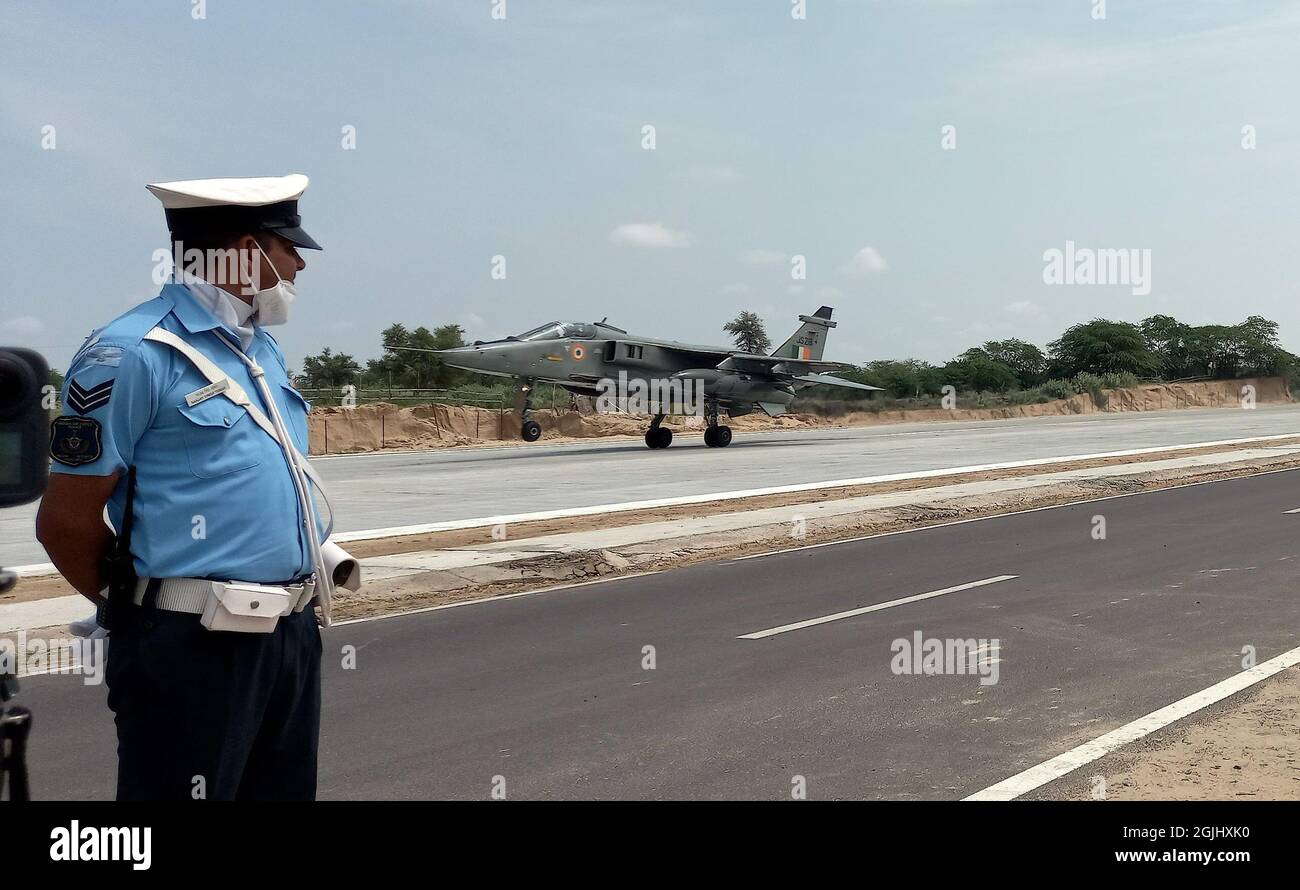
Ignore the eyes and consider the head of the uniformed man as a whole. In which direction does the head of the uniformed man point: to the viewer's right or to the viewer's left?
to the viewer's right

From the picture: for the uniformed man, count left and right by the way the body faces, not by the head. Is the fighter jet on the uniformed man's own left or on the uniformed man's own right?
on the uniformed man's own left

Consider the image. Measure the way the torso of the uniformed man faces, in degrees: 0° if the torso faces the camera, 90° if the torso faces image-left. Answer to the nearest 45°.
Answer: approximately 315°

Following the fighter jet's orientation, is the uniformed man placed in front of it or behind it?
in front

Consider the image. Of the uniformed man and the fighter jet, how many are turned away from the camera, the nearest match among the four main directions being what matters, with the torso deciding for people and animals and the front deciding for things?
0

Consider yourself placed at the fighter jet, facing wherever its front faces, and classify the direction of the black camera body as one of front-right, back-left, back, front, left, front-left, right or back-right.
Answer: front-left

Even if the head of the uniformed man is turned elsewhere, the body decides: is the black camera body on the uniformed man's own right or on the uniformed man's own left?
on the uniformed man's own right
